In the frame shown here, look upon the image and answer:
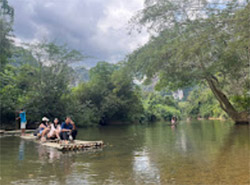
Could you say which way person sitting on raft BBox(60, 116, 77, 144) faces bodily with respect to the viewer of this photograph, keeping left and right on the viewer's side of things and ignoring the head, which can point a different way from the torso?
facing the viewer

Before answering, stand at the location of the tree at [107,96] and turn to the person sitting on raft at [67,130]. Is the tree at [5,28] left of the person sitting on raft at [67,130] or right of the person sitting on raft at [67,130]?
right

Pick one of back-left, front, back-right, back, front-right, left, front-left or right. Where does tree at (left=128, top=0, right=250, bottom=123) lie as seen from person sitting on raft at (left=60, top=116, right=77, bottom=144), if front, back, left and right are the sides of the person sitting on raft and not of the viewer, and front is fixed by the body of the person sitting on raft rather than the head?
back-left

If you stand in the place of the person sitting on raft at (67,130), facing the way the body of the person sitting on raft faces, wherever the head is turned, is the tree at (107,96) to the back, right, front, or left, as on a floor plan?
back

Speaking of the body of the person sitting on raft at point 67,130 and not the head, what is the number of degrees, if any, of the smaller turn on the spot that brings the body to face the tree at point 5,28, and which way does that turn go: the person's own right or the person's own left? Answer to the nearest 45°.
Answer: approximately 180°
